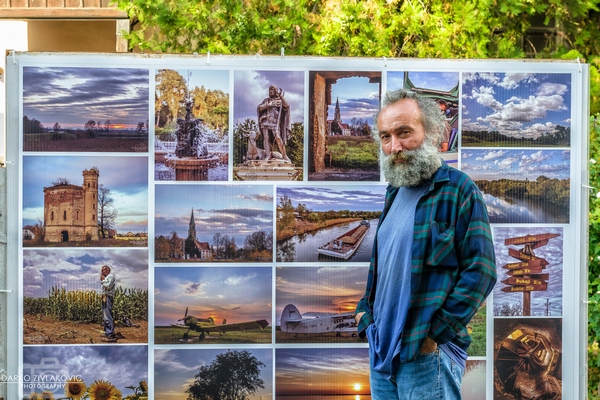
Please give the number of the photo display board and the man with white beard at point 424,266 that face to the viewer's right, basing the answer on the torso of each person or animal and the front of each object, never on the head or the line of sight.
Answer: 0

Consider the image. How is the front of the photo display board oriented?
toward the camera

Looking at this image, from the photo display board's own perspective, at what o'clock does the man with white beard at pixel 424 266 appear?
The man with white beard is roughly at 11 o'clock from the photo display board.

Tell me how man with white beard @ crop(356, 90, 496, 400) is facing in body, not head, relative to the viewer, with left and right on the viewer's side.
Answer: facing the viewer and to the left of the viewer
